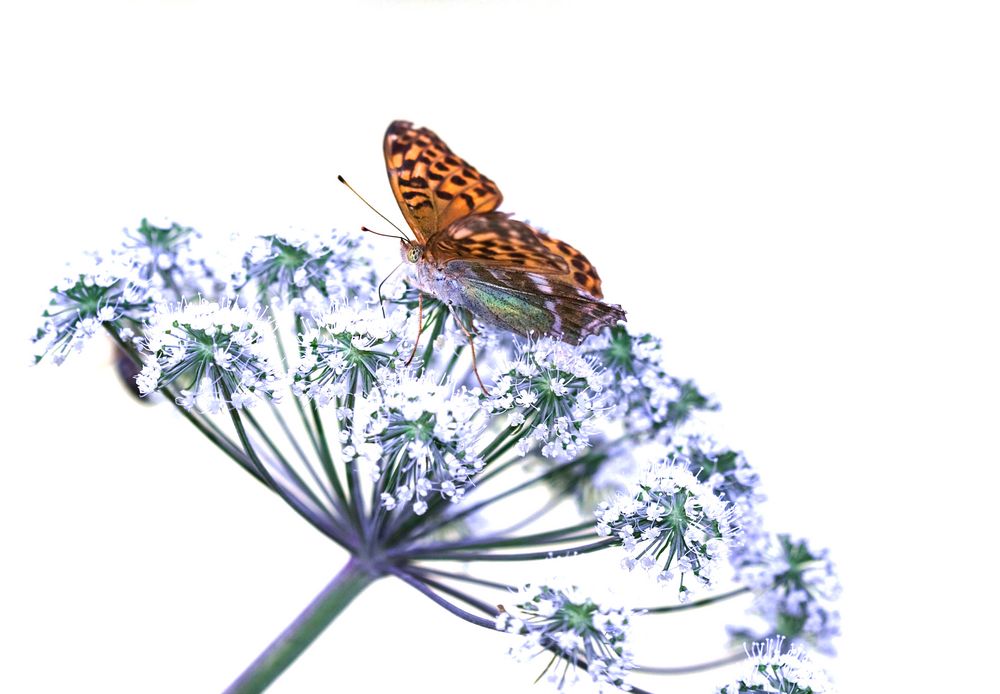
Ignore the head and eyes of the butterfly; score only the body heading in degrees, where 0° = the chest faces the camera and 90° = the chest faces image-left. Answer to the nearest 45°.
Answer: approximately 90°
